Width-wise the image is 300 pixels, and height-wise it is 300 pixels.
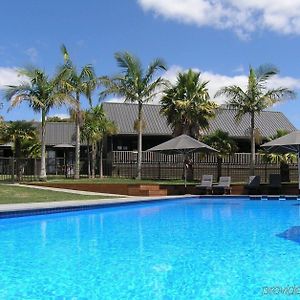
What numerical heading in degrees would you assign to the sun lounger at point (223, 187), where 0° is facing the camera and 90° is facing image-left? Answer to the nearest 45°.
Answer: approximately 45°

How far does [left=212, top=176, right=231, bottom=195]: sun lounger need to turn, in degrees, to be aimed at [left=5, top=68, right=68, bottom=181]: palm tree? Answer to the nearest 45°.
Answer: approximately 45° to its right

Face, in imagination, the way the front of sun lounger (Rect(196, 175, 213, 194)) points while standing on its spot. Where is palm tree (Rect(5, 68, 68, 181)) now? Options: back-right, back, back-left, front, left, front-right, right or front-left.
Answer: front-right

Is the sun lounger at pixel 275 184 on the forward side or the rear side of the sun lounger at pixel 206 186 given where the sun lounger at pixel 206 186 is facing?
on the rear side

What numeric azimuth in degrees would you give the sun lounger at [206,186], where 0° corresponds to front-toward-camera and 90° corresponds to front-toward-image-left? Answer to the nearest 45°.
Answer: approximately 45°

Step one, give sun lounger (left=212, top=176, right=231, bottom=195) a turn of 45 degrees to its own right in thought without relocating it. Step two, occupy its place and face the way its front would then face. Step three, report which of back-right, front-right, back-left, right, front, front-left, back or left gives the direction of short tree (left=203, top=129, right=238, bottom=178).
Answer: right
